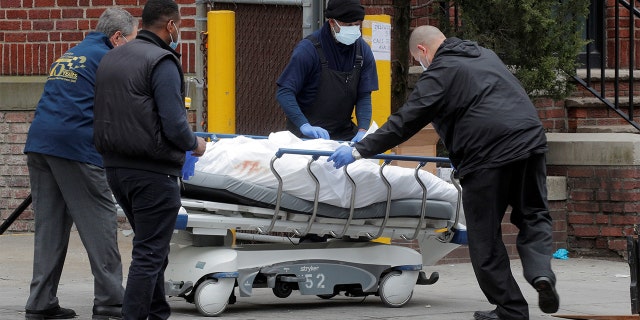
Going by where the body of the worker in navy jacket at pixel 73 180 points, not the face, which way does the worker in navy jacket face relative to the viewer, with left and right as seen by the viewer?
facing away from the viewer and to the right of the viewer

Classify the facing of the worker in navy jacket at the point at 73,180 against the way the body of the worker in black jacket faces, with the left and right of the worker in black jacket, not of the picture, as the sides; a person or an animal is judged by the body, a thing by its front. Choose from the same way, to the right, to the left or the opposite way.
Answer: to the right

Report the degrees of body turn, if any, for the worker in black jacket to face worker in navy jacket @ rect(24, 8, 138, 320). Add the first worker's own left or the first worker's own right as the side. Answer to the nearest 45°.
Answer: approximately 45° to the first worker's own left

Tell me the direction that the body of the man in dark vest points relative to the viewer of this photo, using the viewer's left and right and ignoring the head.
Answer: facing away from the viewer and to the right of the viewer

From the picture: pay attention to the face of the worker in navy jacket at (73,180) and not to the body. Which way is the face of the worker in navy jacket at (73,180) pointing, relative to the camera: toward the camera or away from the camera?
away from the camera

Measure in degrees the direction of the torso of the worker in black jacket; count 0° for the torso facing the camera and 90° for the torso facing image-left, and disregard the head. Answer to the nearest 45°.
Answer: approximately 135°

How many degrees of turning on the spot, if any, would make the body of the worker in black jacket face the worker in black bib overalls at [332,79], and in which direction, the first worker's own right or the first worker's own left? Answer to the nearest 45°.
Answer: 0° — they already face them

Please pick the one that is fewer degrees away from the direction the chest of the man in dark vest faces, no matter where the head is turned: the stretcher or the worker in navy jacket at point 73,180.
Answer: the stretcher

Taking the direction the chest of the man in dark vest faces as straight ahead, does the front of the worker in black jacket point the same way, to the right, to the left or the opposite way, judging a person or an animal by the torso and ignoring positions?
to the left
